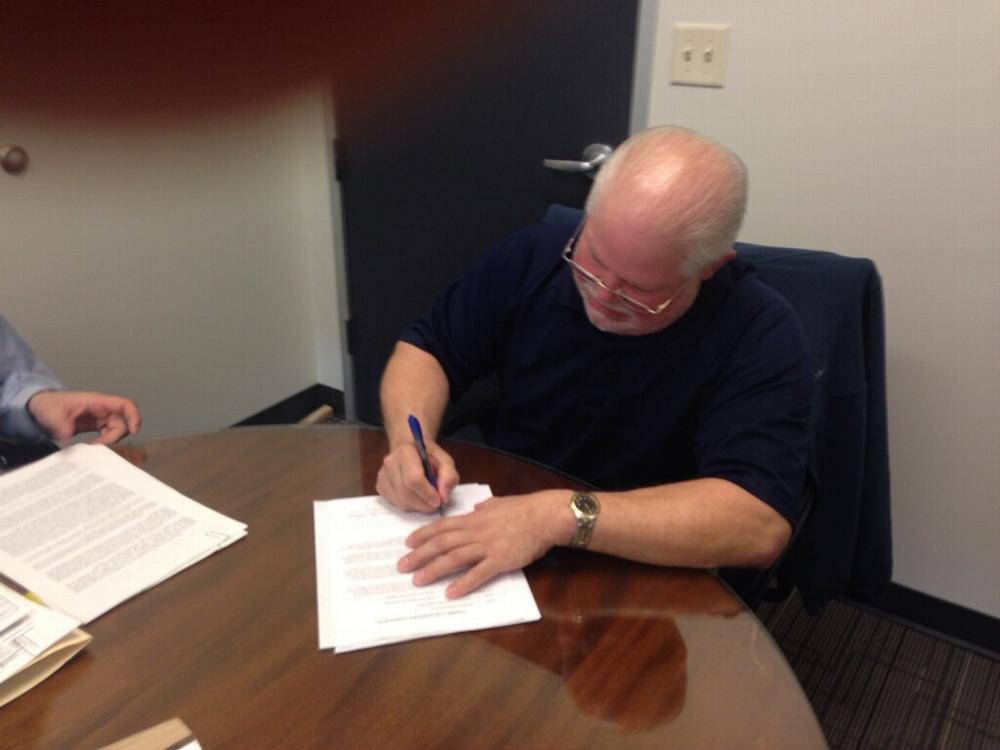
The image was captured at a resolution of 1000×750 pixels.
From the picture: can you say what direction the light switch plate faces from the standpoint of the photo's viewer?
facing the viewer

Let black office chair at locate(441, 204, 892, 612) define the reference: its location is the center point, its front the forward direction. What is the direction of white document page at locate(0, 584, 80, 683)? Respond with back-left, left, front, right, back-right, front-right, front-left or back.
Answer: front

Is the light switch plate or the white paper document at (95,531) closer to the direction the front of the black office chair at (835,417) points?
the white paper document

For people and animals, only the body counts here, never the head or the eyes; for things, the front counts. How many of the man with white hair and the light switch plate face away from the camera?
0

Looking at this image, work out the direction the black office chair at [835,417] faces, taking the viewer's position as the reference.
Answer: facing the viewer and to the left of the viewer

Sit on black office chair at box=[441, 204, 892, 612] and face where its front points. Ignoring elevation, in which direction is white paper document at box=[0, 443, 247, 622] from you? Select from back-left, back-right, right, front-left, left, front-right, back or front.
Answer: front

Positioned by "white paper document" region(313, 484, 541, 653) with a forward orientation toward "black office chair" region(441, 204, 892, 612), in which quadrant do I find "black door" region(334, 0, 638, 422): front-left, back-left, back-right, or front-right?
front-left

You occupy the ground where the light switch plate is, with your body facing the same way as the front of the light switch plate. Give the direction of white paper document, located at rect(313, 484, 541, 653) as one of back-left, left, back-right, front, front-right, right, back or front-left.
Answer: front

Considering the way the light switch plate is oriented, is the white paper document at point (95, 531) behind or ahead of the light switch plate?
ahead

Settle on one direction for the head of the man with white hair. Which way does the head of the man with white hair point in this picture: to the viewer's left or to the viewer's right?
to the viewer's left

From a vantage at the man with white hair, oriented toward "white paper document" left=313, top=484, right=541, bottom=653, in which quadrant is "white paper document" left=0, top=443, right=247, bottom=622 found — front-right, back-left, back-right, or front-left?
front-right

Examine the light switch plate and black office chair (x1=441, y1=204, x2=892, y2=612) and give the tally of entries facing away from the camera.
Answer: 0

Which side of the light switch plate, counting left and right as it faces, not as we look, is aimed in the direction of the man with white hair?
front

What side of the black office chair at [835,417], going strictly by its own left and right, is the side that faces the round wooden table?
front
